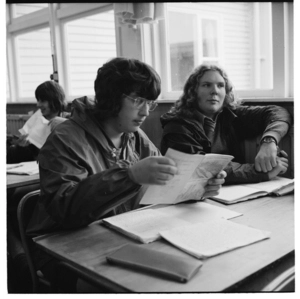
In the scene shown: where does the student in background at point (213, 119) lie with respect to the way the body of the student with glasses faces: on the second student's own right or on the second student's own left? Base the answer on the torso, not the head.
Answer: on the second student's own left

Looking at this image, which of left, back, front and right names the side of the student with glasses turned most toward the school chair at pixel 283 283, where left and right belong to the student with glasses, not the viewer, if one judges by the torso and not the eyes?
front

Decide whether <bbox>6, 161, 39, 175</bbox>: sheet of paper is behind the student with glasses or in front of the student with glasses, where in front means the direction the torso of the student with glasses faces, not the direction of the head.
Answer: behind

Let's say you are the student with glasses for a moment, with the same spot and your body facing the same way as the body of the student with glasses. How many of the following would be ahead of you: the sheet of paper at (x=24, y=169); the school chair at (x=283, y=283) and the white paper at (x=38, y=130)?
1

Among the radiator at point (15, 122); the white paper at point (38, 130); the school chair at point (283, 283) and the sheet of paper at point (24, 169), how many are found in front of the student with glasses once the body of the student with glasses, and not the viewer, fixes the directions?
1

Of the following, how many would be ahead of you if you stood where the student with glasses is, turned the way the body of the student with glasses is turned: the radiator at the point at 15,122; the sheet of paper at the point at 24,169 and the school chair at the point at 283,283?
1

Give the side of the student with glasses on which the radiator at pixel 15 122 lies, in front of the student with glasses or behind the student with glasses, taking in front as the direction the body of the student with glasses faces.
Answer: behind

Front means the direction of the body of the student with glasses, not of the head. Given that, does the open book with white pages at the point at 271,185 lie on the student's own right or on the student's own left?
on the student's own left
